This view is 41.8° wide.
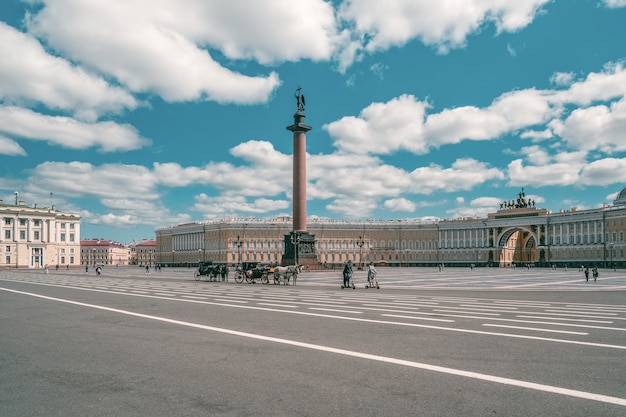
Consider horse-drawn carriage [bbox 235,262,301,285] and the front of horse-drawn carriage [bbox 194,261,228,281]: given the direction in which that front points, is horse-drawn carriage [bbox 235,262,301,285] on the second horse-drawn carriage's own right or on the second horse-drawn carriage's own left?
on the second horse-drawn carriage's own right

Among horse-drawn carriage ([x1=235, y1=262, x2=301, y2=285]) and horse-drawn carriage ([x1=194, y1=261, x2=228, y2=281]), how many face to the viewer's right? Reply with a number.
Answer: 2

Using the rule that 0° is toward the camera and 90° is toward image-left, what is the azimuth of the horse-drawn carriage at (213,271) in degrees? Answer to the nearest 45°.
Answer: approximately 270°

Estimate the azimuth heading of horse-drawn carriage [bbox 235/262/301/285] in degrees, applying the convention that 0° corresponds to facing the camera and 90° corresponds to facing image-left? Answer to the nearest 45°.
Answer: approximately 270°

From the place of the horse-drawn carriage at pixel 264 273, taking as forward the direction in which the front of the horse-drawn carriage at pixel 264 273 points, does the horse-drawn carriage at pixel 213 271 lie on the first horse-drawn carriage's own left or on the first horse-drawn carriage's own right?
on the first horse-drawn carriage's own left
